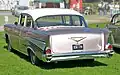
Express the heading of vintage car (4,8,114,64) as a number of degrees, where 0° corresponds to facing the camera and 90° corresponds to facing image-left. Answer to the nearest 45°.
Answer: approximately 135°
